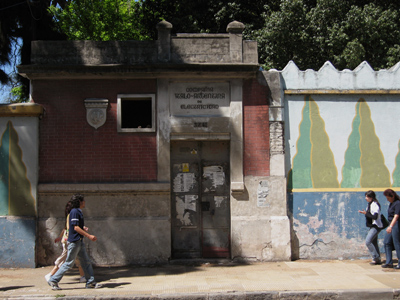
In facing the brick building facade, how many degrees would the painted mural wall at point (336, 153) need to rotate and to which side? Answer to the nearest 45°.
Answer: approximately 90° to its right

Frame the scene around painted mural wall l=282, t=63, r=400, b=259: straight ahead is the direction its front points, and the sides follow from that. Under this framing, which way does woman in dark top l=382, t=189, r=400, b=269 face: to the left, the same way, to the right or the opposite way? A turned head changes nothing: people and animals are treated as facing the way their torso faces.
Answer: to the right

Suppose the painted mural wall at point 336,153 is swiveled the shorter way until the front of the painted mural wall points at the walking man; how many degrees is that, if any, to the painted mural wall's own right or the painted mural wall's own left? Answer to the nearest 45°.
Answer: approximately 45° to the painted mural wall's own right

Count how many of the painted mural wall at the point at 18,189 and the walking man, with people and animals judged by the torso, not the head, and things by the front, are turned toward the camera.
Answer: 1

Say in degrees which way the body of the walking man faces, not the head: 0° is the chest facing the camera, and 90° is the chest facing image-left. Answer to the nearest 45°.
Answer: approximately 270°

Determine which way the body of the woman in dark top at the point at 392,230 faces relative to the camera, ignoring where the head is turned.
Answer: to the viewer's left

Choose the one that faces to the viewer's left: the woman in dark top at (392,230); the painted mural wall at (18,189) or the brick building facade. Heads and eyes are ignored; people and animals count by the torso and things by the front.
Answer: the woman in dark top

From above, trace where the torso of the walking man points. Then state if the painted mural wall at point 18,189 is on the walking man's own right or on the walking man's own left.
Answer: on the walking man's own left

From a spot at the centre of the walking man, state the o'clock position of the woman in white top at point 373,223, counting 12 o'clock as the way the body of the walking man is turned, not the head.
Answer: The woman in white top is roughly at 12 o'clock from the walking man.

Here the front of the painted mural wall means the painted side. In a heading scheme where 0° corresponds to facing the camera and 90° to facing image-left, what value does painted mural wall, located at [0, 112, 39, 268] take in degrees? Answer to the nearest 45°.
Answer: approximately 0°

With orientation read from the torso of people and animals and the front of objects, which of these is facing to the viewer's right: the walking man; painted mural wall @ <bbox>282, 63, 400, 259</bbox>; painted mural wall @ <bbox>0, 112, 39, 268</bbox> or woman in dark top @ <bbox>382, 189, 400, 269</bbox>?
the walking man

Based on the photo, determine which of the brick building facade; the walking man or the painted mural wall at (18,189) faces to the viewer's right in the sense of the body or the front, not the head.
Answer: the walking man
